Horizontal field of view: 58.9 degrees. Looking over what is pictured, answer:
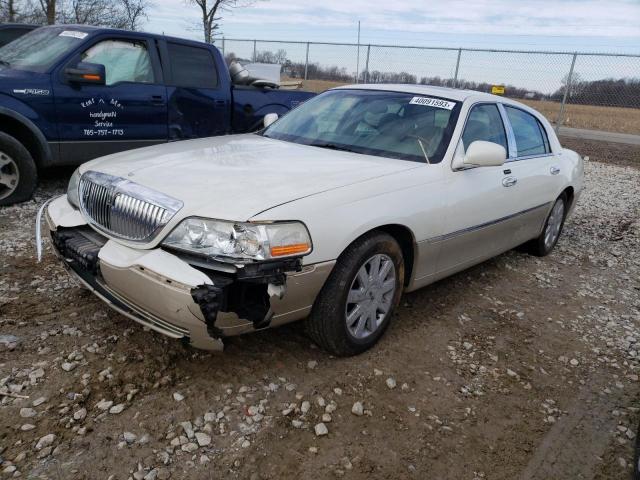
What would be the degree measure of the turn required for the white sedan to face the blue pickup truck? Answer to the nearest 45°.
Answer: approximately 90° to its right

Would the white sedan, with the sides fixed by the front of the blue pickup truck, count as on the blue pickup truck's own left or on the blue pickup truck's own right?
on the blue pickup truck's own left

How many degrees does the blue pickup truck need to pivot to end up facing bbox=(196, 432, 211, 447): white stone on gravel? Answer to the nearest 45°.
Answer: approximately 45° to its left

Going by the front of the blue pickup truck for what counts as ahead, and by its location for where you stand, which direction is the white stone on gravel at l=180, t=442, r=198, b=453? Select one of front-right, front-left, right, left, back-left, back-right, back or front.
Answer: front-left

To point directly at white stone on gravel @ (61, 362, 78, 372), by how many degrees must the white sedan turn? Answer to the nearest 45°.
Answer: approximately 45° to its right

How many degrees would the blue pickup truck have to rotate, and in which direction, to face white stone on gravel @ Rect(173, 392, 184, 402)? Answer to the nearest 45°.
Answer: approximately 45° to its left

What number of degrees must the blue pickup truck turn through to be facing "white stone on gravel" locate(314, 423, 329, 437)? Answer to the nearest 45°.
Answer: approximately 45° to its left

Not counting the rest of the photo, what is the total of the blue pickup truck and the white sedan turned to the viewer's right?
0

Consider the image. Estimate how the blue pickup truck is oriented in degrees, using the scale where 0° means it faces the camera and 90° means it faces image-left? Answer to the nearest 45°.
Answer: approximately 45°

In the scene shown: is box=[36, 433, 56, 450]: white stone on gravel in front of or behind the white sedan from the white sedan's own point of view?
in front

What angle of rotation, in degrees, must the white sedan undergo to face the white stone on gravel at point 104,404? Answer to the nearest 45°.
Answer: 0° — it already faces it

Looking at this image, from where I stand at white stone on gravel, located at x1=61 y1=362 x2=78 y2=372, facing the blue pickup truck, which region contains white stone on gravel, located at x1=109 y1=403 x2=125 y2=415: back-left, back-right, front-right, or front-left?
back-right
